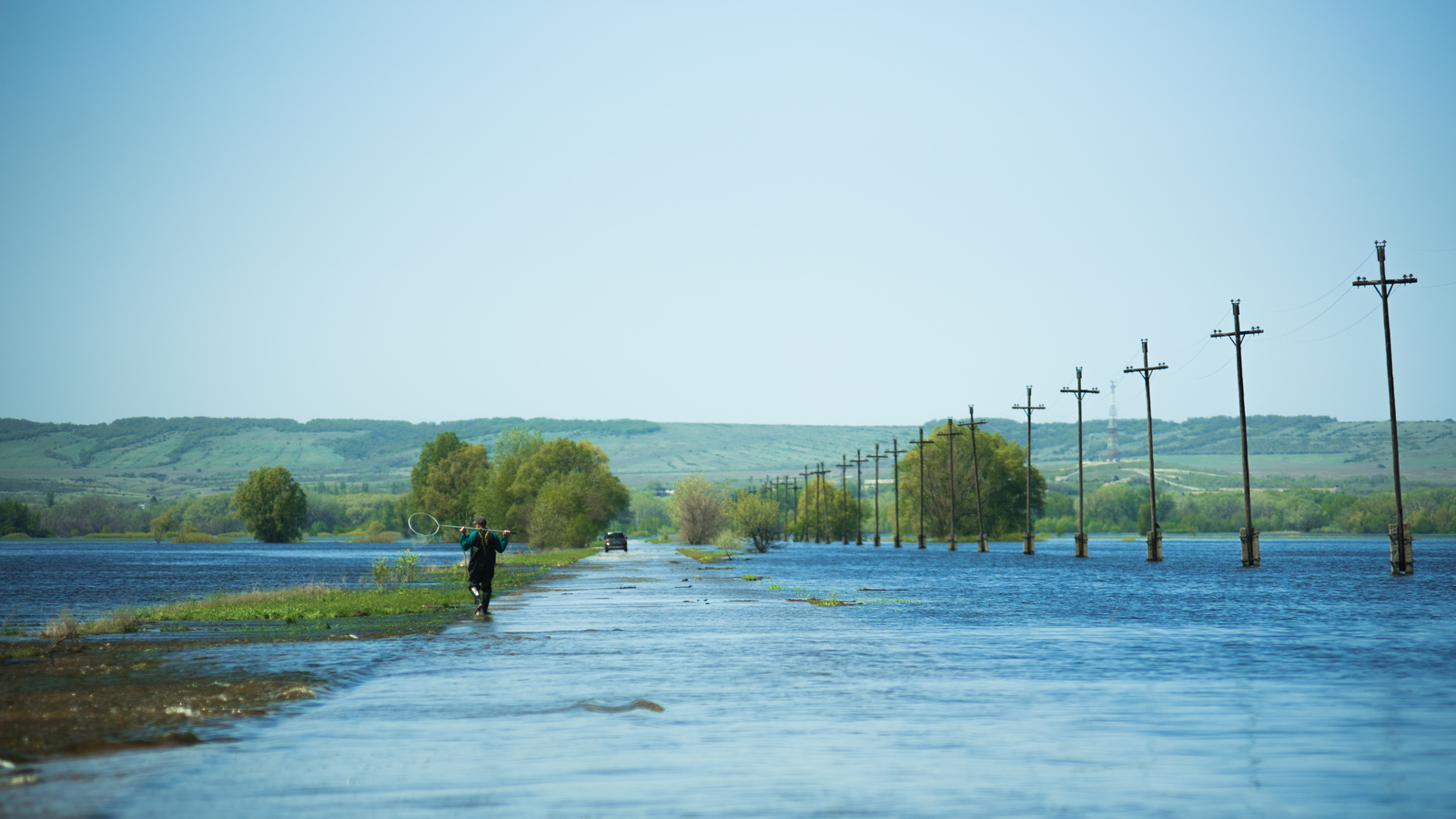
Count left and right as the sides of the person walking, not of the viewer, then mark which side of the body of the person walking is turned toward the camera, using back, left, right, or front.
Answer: back
